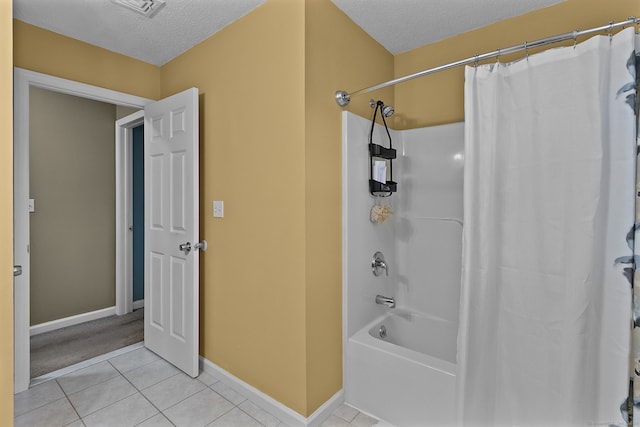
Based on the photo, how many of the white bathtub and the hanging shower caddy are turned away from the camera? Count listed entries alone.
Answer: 0

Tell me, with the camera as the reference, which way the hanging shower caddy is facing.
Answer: facing the viewer and to the right of the viewer

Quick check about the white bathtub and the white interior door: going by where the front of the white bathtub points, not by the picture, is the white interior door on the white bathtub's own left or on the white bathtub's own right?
on the white bathtub's own right

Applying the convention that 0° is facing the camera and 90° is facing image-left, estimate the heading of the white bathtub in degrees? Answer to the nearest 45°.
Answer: approximately 45°

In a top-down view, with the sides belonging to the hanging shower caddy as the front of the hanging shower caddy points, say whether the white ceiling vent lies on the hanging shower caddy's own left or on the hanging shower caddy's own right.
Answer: on the hanging shower caddy's own right

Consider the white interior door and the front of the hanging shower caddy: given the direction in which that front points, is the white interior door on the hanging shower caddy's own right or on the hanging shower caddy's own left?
on the hanging shower caddy's own right
